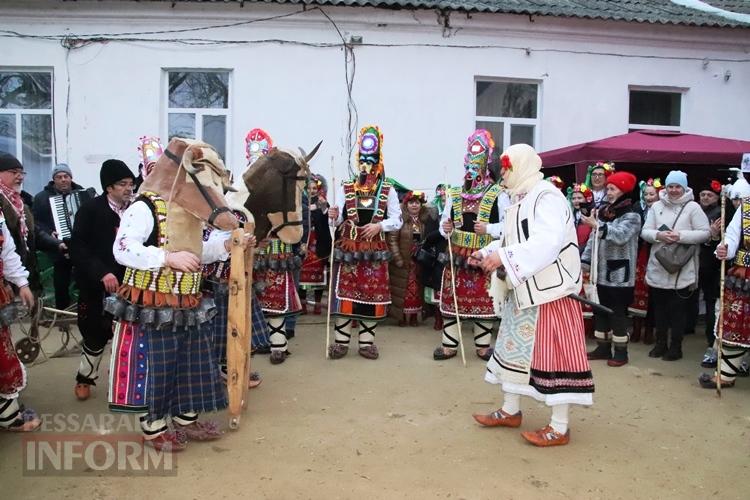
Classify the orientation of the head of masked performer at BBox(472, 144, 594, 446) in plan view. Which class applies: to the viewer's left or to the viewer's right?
to the viewer's left

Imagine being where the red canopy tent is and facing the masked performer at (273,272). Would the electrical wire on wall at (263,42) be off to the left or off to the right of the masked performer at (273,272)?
right

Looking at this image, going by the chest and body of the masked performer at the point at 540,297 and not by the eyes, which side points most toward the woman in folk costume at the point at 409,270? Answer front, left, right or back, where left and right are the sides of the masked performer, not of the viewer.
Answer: right

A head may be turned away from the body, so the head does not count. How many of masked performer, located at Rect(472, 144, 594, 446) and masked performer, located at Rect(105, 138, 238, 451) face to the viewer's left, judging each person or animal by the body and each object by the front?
1

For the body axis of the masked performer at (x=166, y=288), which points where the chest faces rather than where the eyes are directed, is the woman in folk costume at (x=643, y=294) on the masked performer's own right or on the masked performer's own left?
on the masked performer's own left

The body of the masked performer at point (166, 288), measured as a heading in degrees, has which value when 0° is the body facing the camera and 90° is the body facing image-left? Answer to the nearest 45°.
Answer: approximately 315°

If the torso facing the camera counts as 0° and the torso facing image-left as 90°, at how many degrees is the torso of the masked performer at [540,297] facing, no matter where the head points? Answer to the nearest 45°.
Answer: approximately 90°

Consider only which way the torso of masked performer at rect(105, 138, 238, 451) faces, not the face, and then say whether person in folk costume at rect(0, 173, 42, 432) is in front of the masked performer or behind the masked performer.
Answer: behind

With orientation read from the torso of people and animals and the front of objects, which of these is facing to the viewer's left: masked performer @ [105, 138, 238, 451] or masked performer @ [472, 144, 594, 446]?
masked performer @ [472, 144, 594, 446]

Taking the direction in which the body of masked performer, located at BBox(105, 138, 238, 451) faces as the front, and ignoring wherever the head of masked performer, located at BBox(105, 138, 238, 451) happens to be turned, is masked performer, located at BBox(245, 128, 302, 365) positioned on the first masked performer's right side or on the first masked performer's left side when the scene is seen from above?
on the first masked performer's left side

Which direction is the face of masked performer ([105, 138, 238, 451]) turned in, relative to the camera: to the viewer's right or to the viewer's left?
to the viewer's right
